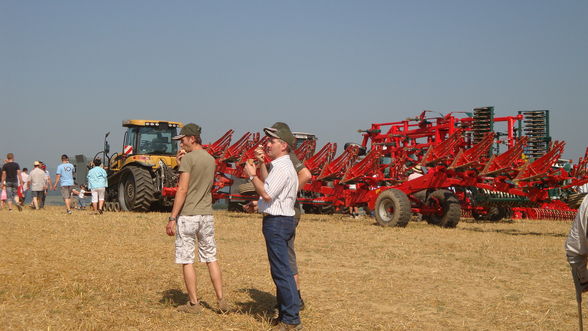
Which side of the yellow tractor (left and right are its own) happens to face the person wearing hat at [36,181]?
front

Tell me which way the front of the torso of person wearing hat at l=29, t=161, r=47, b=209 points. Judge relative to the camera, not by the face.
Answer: away from the camera

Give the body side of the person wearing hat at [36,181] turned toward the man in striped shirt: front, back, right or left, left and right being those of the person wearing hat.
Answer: back

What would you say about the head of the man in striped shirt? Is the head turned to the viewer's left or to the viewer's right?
to the viewer's left

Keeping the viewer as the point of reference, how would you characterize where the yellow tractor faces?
facing away from the viewer and to the left of the viewer

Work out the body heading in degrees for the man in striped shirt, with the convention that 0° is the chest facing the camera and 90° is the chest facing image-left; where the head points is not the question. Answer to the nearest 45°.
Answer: approximately 90°

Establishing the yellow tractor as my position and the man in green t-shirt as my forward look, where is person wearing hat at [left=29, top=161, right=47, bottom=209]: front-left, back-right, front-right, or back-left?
back-right

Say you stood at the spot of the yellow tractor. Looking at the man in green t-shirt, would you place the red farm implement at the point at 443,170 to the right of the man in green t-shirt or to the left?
left
